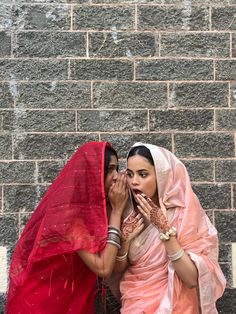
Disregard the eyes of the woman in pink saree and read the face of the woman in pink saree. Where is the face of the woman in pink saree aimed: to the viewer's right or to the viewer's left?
to the viewer's left

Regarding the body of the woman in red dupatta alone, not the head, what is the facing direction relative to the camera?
to the viewer's right

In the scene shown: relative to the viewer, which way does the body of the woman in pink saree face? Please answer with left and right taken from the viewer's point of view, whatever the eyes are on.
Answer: facing the viewer and to the left of the viewer

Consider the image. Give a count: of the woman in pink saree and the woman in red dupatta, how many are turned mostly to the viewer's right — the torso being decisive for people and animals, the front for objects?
1
